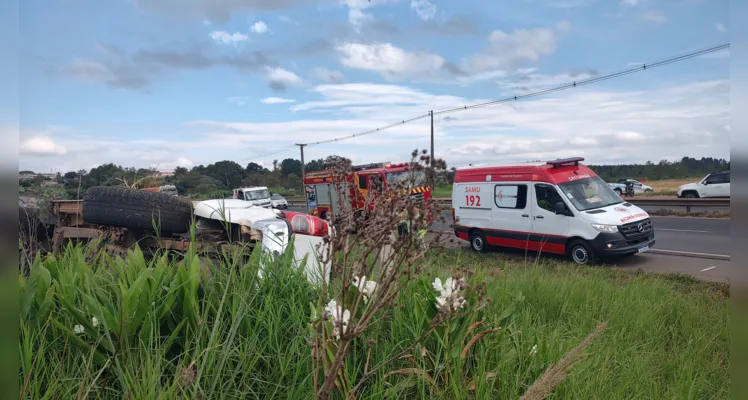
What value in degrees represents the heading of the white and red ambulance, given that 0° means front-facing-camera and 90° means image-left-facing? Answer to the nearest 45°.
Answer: approximately 315°

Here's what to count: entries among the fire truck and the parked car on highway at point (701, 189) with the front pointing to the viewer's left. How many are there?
1

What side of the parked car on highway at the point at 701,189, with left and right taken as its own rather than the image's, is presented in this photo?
left

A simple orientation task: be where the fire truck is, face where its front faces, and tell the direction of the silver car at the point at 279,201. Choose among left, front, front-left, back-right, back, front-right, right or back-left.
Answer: back-left

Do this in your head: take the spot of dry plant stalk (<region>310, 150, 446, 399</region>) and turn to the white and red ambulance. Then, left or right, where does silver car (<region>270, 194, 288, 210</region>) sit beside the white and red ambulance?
left

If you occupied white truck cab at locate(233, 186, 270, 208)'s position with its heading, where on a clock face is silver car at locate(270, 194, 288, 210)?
The silver car is roughly at 8 o'clock from the white truck cab.

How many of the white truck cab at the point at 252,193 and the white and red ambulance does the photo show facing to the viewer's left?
0

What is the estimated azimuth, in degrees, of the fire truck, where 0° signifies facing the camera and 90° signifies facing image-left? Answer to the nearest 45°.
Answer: approximately 315°

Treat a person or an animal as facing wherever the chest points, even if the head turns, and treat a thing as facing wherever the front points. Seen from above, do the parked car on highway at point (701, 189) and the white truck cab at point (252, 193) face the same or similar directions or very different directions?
very different directions

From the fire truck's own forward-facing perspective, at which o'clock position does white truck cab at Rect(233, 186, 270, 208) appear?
The white truck cab is roughly at 7 o'clock from the fire truck.
